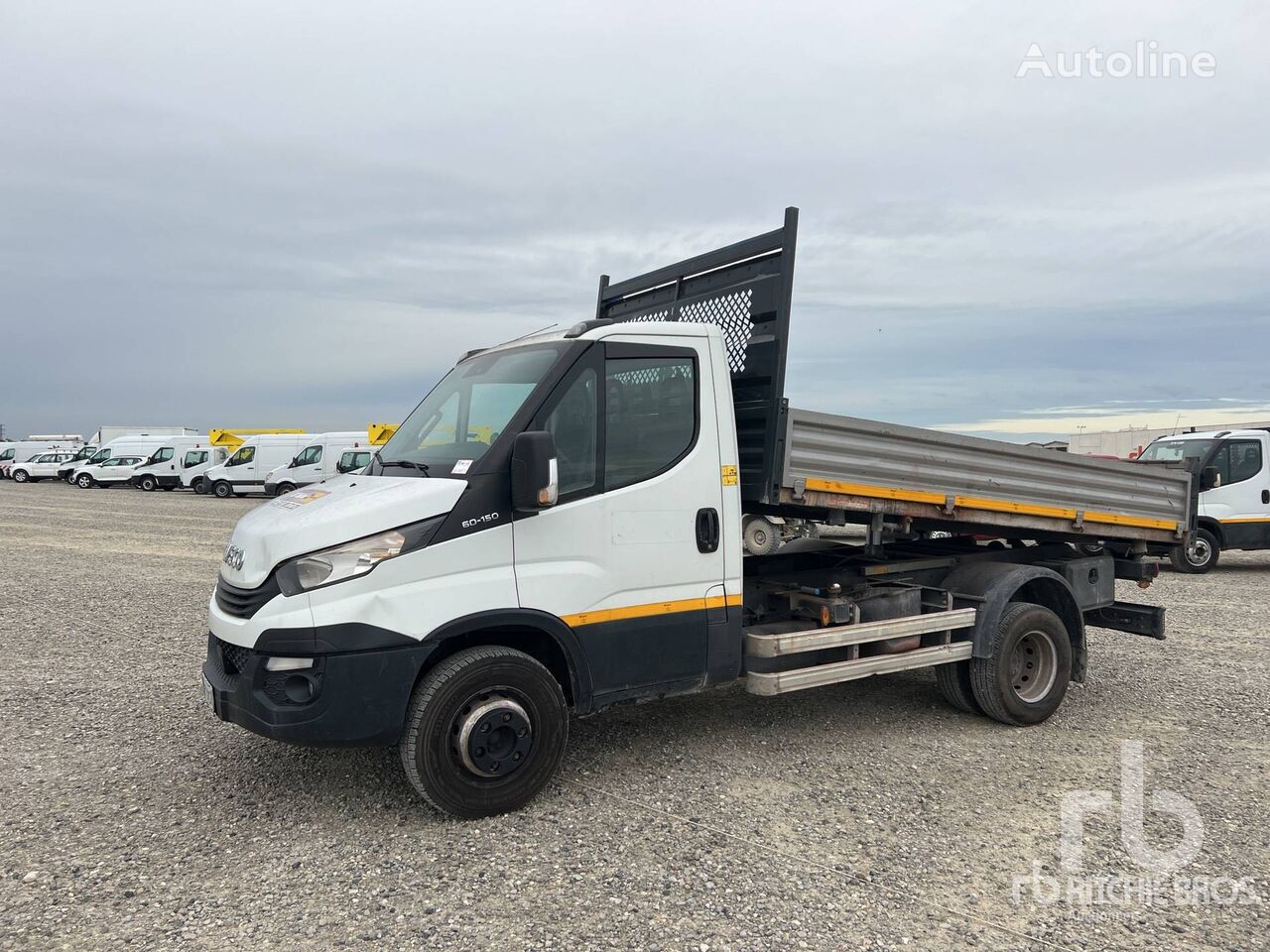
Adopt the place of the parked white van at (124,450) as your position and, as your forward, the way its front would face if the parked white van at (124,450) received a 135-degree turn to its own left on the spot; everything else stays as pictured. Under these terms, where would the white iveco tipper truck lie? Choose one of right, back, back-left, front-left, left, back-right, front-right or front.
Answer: right

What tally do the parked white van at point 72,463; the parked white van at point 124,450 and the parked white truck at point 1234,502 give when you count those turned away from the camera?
0

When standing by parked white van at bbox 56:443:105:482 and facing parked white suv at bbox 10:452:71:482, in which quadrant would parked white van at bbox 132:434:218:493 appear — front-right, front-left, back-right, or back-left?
back-left

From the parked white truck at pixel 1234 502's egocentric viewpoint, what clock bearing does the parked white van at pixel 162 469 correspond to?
the parked white van at pixel 162 469 is roughly at 2 o'clock from the parked white truck at pixel 1234 502.

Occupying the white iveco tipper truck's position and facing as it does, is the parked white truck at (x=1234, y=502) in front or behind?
behind

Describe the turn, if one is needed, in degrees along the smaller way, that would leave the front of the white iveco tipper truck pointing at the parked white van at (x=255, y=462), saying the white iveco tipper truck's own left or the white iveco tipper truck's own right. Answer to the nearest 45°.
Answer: approximately 90° to the white iveco tipper truck's own right

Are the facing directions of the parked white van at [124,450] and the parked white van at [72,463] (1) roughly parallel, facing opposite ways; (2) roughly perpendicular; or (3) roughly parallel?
roughly parallel

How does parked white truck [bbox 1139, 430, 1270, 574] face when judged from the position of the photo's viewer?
facing the viewer and to the left of the viewer

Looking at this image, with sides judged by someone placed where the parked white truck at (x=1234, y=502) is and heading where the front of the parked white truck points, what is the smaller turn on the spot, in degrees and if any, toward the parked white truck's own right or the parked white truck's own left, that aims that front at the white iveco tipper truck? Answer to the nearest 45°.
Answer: approximately 45° to the parked white truck's own left

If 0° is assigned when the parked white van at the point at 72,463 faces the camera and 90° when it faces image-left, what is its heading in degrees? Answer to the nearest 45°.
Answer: approximately 45°

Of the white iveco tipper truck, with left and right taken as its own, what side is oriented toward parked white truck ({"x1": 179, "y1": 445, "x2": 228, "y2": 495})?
right

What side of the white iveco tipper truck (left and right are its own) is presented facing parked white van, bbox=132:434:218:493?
right
